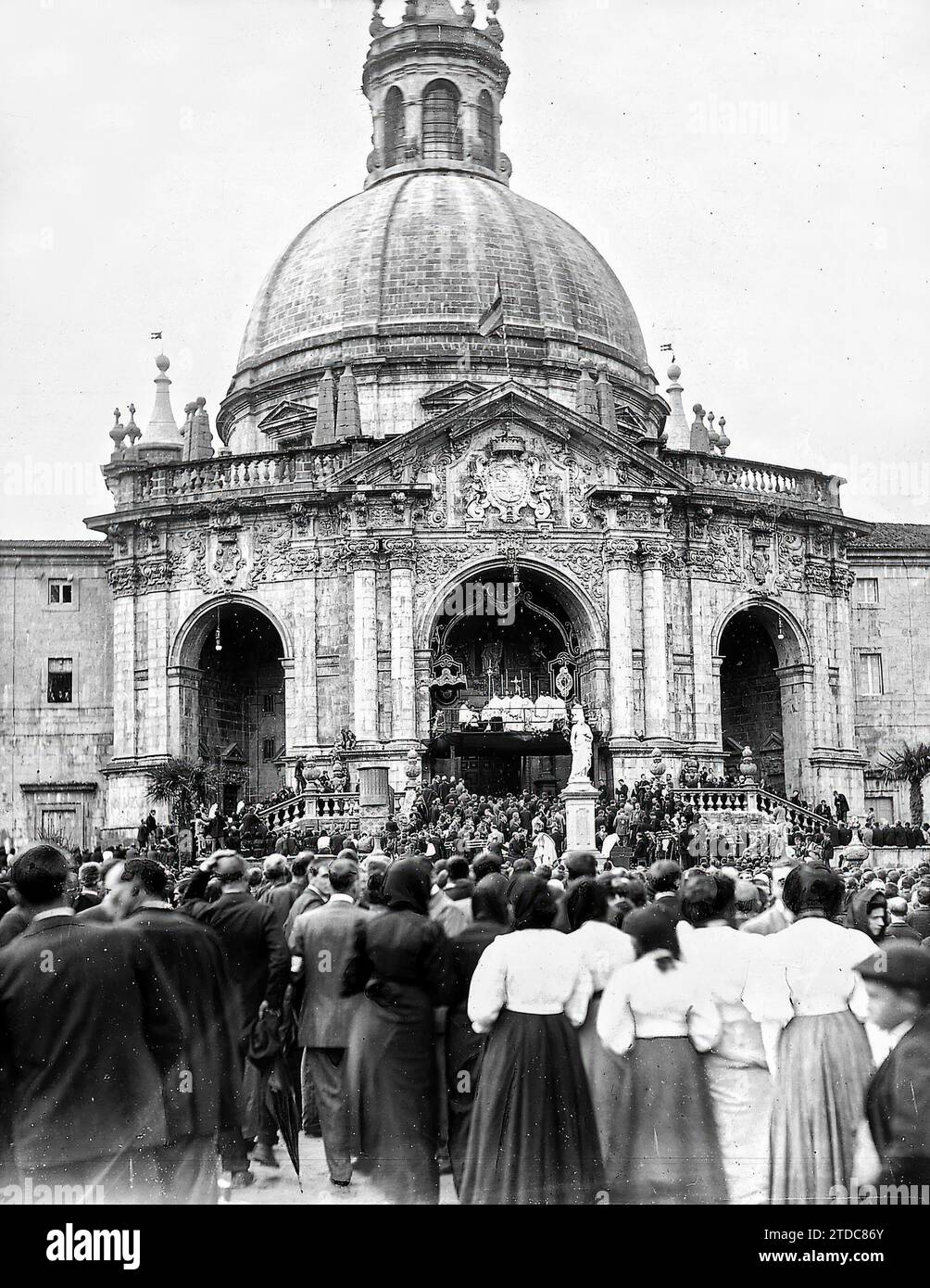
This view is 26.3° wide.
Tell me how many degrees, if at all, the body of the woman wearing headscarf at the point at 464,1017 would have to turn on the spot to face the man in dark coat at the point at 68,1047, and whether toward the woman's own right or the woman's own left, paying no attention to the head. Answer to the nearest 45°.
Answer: approximately 135° to the woman's own left

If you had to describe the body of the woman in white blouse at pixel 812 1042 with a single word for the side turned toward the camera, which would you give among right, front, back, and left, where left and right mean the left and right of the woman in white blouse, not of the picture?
back

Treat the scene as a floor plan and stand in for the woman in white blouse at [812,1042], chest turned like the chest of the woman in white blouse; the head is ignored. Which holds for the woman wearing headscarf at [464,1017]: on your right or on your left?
on your left

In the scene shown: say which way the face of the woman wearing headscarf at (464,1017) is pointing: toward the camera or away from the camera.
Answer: away from the camera

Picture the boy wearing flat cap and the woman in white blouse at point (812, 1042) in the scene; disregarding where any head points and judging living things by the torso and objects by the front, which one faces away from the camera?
the woman in white blouse

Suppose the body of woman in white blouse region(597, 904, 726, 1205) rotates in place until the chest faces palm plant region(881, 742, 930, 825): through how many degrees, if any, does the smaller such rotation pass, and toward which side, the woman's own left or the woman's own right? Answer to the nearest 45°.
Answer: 0° — they already face it

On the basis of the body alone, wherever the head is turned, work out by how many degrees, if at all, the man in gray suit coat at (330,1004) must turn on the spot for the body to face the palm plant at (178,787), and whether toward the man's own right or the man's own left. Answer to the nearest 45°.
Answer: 0° — they already face it

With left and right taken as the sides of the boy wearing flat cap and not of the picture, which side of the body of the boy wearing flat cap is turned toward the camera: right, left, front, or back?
left

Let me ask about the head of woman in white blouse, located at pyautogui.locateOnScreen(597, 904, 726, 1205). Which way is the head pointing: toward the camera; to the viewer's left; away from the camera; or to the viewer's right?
away from the camera

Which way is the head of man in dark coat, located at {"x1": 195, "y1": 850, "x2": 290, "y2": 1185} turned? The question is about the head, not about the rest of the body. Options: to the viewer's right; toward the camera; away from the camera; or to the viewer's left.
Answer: away from the camera

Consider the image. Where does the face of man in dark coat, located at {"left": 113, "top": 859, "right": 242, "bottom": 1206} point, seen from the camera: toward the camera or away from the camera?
away from the camera

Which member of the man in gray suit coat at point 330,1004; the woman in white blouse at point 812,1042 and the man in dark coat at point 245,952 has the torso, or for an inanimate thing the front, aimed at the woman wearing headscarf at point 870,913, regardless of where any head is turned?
the woman in white blouse

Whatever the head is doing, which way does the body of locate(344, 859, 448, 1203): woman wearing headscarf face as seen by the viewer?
away from the camera

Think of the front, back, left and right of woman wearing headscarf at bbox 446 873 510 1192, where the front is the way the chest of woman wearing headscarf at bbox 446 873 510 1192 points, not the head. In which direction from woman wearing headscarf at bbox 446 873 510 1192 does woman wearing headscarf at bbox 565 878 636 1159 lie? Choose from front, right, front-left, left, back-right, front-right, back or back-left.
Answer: back-right
